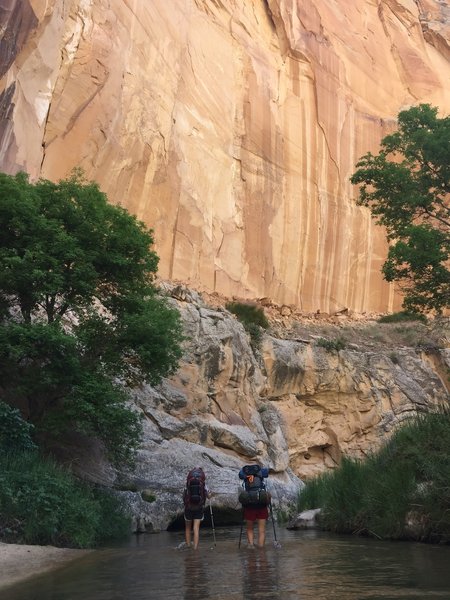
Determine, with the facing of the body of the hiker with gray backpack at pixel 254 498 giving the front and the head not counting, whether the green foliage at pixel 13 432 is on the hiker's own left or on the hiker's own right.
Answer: on the hiker's own left

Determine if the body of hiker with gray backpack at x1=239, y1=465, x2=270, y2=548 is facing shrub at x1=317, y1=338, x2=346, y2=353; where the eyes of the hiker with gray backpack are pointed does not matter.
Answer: yes

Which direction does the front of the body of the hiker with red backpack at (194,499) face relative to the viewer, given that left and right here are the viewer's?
facing away from the viewer

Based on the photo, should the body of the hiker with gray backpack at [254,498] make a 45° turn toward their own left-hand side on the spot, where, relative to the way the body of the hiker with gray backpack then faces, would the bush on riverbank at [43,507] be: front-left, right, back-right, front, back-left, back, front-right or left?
front-left

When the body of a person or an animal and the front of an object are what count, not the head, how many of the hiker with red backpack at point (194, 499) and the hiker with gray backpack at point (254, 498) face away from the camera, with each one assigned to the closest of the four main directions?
2

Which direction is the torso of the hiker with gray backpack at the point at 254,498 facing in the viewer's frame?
away from the camera

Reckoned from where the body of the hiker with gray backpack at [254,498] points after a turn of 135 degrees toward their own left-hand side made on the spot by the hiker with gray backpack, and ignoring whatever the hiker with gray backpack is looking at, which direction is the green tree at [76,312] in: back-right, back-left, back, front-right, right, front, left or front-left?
right

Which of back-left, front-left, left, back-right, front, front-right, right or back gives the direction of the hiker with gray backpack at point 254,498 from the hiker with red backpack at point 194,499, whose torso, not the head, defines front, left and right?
back-right

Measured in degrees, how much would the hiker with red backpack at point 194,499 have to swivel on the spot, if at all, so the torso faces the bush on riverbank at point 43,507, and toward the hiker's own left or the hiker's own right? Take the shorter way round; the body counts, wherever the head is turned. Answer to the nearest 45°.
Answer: approximately 90° to the hiker's own left

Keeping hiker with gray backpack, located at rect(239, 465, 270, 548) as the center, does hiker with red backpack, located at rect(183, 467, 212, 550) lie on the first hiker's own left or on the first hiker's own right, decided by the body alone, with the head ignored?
on the first hiker's own left

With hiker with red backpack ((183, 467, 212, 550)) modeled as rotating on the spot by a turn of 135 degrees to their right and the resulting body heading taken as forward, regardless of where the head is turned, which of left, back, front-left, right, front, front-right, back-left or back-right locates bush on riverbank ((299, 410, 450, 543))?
front-left
